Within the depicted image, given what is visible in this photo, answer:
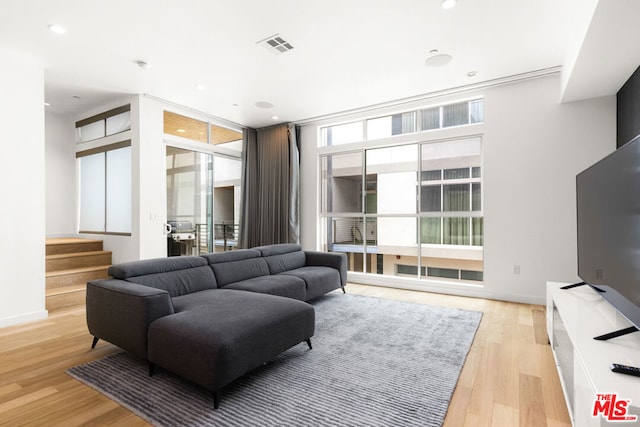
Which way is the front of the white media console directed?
to the viewer's left

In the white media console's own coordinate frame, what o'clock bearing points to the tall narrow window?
The tall narrow window is roughly at 12 o'clock from the white media console.

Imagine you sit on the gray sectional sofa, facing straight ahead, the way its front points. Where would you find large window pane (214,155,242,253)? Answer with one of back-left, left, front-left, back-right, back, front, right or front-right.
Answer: back-left

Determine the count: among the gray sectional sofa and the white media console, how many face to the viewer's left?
1

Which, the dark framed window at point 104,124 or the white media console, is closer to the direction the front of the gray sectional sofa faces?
the white media console

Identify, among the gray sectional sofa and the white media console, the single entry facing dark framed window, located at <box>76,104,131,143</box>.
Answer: the white media console

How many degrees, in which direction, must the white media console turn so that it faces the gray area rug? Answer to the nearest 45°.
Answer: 0° — it already faces it

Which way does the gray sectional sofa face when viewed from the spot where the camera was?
facing the viewer and to the right of the viewer

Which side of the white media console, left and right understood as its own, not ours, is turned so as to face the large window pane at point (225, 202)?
front

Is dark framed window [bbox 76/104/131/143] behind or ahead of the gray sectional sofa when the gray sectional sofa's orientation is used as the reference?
behind

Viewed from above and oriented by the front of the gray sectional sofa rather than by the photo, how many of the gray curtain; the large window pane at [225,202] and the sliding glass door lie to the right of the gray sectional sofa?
0

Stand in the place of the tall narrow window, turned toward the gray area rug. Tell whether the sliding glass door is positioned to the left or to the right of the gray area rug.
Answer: left

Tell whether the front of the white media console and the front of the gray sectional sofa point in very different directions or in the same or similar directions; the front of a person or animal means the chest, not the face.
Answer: very different directions
